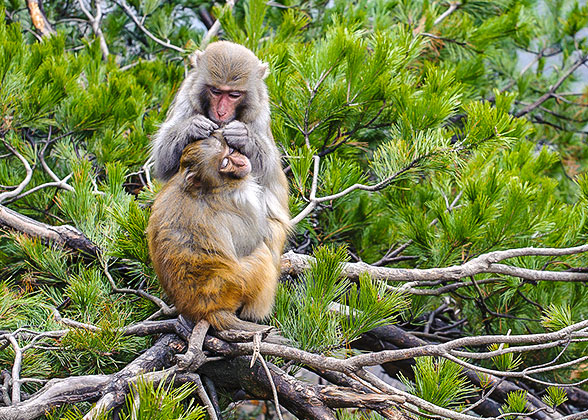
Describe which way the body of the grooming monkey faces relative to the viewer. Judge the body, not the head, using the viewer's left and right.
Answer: facing the viewer

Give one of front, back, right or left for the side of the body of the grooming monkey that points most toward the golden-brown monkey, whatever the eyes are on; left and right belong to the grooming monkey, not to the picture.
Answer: front
